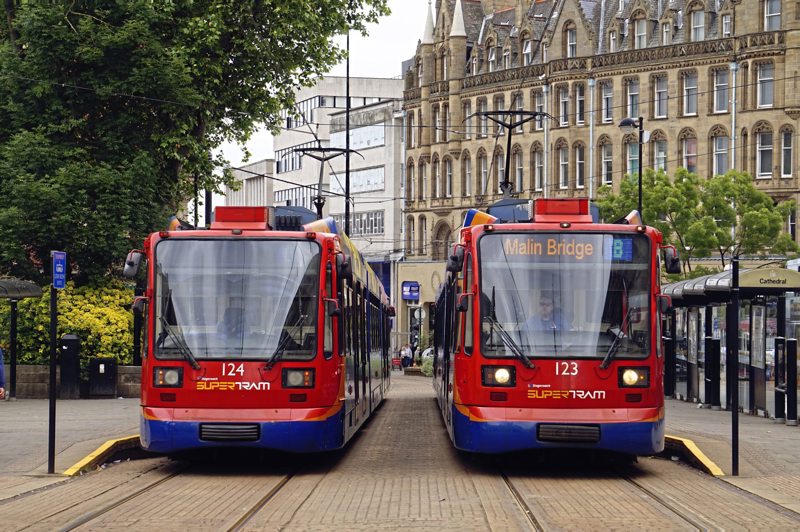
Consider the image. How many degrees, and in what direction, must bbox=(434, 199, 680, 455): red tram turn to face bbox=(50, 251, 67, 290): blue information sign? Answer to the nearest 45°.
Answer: approximately 90° to its right

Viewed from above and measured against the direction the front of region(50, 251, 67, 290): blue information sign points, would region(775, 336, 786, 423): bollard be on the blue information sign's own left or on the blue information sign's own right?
on the blue information sign's own left

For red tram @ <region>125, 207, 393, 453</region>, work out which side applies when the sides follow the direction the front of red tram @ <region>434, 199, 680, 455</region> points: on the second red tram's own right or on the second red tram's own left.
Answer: on the second red tram's own right
